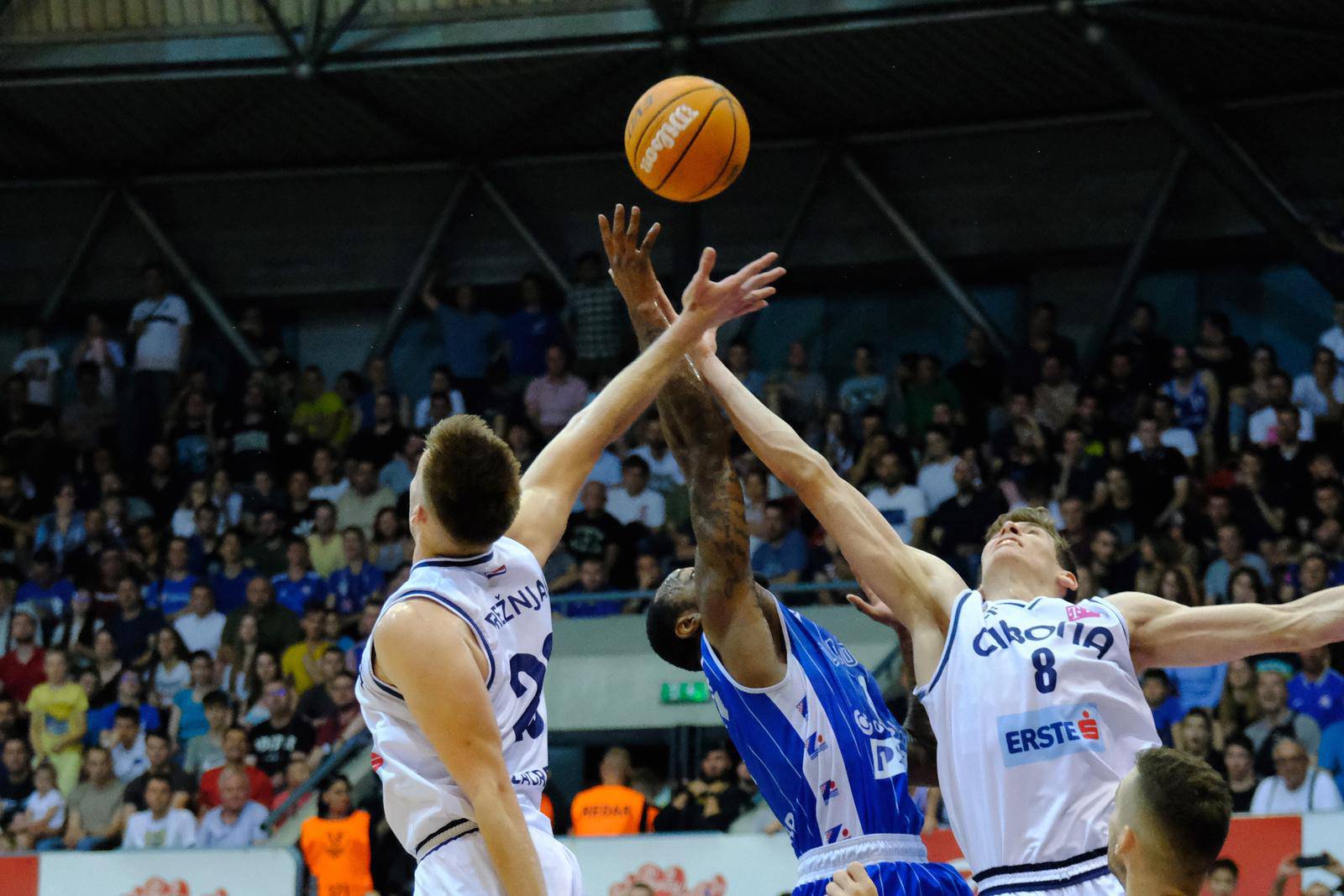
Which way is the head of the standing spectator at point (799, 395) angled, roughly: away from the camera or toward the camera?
toward the camera

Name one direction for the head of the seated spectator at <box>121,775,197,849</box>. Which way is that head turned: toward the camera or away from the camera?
toward the camera

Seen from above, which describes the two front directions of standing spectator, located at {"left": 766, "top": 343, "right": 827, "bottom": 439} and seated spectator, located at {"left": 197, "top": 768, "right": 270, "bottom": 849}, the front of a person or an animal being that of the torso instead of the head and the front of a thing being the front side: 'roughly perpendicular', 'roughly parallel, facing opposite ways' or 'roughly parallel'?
roughly parallel

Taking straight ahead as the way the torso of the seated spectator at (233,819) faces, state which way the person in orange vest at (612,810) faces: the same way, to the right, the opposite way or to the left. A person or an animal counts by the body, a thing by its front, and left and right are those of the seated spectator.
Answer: the opposite way

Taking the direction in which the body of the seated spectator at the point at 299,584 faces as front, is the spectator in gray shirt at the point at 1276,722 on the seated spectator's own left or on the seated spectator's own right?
on the seated spectator's own left

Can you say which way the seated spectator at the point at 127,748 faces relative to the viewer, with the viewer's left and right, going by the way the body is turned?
facing the viewer

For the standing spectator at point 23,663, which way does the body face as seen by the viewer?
toward the camera

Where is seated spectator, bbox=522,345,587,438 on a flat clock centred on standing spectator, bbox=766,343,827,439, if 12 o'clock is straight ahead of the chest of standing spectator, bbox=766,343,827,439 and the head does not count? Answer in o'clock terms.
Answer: seated spectator, bbox=522,345,587,438 is roughly at 3 o'clock from standing spectator, bbox=766,343,827,439.

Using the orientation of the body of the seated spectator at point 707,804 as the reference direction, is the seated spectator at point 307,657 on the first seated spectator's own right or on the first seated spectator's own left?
on the first seated spectator's own right

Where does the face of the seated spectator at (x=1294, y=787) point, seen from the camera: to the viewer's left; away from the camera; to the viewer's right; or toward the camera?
toward the camera

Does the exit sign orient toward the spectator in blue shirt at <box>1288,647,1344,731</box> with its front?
no

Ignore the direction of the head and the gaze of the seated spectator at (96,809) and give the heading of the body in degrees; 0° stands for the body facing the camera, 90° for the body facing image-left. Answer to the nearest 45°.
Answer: approximately 0°

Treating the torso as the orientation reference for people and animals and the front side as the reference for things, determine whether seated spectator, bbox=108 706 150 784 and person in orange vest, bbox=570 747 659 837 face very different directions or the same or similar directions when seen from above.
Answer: very different directions

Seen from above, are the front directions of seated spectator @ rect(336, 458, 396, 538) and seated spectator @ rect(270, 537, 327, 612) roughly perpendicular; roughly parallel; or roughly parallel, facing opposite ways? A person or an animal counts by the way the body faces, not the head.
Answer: roughly parallel

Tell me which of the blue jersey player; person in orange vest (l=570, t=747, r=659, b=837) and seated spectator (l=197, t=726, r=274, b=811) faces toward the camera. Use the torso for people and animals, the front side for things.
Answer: the seated spectator

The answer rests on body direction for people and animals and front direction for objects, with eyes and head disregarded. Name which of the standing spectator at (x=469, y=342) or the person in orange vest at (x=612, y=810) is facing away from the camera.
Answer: the person in orange vest

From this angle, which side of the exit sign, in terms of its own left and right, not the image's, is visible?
front
